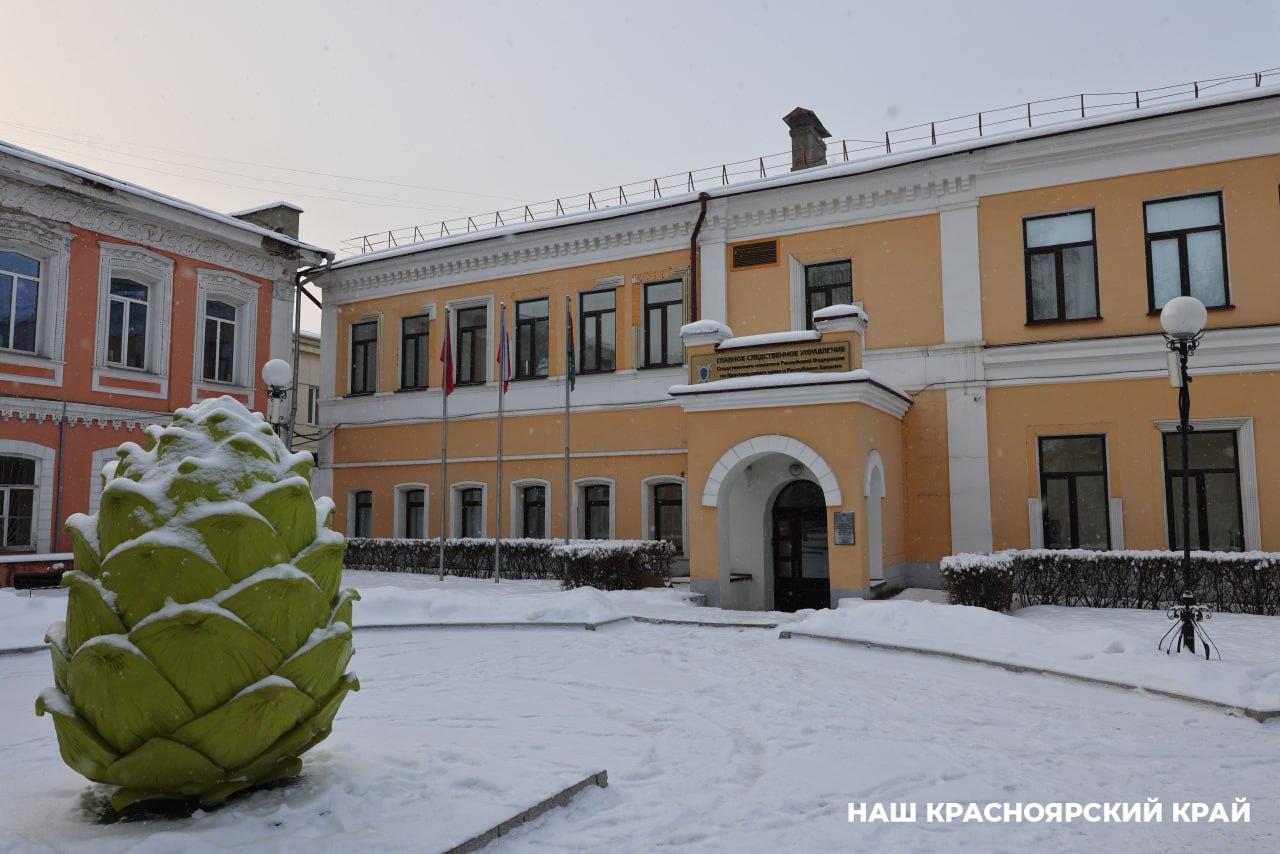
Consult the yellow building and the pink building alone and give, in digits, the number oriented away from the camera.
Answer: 0

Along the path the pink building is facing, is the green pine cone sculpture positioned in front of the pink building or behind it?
in front

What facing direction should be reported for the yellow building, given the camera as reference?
facing the viewer and to the left of the viewer

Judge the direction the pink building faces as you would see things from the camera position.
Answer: facing the viewer and to the right of the viewer

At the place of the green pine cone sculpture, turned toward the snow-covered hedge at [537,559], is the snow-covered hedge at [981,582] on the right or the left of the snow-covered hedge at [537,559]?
right

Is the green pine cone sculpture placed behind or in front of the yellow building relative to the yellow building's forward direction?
in front

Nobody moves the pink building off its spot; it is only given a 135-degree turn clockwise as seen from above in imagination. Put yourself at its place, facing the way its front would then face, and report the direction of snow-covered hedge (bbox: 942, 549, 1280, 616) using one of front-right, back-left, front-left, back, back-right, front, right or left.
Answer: back-left

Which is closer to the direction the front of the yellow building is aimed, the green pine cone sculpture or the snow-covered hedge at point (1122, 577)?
the green pine cone sculpture

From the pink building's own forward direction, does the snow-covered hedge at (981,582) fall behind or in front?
in front

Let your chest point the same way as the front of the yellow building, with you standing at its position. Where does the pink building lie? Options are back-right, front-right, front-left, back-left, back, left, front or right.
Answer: front-right
